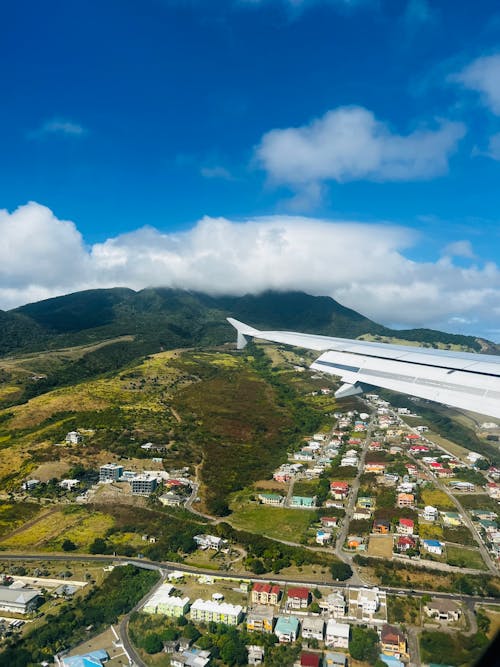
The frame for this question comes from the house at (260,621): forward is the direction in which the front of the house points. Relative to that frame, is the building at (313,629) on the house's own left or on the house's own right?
on the house's own left

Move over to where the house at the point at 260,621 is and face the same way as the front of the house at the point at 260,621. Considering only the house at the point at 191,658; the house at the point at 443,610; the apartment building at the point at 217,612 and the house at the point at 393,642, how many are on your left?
2

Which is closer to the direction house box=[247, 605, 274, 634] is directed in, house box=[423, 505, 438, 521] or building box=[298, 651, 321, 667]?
the building

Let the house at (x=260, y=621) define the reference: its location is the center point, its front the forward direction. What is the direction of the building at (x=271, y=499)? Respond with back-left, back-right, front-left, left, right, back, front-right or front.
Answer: back

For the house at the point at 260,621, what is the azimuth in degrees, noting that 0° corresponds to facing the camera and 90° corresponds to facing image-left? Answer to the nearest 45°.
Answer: approximately 0°

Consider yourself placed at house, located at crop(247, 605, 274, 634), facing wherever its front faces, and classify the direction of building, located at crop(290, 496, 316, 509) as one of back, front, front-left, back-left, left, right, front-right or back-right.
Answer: back

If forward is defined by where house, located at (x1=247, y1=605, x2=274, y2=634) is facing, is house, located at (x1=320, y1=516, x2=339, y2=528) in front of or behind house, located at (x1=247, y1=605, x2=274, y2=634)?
behind

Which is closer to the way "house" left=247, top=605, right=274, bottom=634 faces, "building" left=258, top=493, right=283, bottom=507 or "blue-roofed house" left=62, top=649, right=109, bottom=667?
the blue-roofed house

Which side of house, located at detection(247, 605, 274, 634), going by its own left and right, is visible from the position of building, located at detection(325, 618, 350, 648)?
left

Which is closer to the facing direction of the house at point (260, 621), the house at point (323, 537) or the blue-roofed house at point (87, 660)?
the blue-roofed house

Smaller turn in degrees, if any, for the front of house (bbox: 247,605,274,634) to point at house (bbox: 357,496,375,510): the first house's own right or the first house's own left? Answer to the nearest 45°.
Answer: approximately 135° to the first house's own left

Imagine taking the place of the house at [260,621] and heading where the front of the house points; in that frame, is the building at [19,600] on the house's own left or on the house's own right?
on the house's own right

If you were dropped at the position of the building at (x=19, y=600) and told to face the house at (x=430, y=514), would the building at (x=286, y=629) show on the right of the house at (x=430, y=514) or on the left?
right

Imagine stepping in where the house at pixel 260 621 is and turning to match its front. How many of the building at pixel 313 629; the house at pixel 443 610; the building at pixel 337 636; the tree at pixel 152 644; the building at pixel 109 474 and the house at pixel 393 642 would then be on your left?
4

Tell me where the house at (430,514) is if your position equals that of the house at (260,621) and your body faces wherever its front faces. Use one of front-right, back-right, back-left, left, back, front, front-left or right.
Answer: back-left

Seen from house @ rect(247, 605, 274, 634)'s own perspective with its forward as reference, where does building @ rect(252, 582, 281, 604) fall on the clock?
The building is roughly at 6 o'clock from the house.

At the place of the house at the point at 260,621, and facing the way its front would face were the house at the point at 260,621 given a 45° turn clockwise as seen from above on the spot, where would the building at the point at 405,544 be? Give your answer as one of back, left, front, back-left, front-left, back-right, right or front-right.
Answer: back

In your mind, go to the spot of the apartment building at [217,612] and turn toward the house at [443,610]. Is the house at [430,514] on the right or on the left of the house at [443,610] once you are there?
left
